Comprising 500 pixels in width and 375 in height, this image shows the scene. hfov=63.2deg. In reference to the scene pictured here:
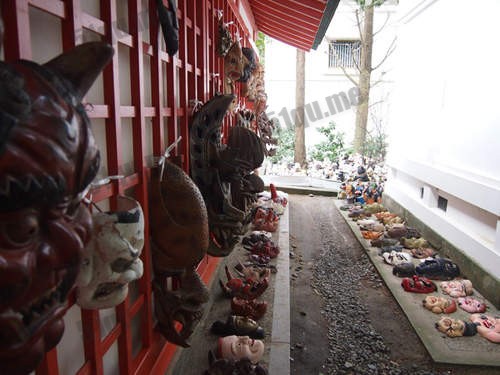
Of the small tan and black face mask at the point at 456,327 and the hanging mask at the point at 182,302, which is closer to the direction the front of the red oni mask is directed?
the small tan and black face mask

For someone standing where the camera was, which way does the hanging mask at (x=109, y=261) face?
facing the viewer and to the right of the viewer

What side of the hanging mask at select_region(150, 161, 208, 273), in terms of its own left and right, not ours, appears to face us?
right

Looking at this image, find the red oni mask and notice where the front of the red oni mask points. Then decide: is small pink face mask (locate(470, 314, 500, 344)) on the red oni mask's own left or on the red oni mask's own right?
on the red oni mask's own left

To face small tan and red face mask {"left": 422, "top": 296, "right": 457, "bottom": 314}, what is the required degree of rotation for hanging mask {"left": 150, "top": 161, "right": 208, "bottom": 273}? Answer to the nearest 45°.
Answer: approximately 45° to its left

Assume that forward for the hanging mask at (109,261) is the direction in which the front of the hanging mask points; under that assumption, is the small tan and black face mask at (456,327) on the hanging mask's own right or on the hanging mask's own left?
on the hanging mask's own left

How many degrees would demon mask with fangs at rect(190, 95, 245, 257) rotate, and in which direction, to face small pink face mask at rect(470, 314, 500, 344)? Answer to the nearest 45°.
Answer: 0° — it already faces it

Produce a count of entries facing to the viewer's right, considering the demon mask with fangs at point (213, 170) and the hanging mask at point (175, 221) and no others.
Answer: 2

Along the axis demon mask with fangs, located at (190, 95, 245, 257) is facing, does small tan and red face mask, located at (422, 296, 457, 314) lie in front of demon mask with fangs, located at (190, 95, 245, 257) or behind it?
in front

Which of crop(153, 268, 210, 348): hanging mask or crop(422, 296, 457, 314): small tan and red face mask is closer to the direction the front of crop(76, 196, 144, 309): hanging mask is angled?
the small tan and red face mask

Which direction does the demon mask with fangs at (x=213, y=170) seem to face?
to the viewer's right
